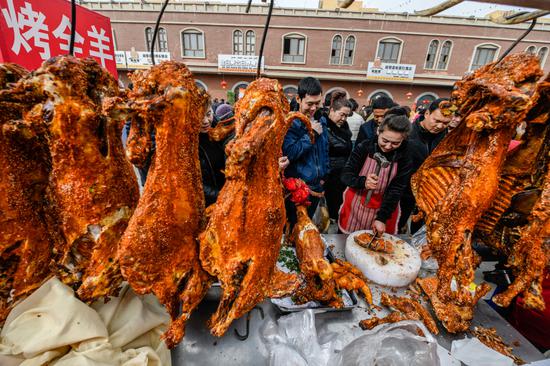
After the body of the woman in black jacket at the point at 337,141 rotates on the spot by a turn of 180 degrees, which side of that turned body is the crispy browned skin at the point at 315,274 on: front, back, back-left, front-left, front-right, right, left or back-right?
back-left

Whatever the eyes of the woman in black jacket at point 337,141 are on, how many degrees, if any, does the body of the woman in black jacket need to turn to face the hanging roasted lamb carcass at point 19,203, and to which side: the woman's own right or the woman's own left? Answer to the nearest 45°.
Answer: approximately 90° to the woman's own right

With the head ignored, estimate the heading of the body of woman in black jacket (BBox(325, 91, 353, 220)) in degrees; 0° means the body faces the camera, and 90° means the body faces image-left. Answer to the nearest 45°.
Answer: approximately 315°

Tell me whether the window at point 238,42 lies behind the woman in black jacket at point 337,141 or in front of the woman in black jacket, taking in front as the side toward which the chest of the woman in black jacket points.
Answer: behind

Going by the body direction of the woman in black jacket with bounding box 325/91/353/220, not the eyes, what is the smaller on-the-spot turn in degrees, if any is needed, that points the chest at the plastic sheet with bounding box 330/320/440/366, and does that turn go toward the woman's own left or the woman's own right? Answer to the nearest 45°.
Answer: approximately 45° to the woman's own right

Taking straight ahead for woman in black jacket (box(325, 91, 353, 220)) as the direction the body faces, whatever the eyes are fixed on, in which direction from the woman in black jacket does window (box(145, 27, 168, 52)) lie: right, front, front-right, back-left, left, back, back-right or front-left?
back

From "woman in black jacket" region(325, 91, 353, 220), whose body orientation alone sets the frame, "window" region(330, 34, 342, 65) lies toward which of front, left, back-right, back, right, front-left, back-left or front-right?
back-left

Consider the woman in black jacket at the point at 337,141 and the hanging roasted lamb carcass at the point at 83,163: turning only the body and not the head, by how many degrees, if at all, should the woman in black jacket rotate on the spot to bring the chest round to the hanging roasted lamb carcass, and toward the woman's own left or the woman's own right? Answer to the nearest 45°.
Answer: approximately 45° to the woman's own right

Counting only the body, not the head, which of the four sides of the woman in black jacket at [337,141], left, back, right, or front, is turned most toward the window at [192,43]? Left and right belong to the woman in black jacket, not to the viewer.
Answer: back

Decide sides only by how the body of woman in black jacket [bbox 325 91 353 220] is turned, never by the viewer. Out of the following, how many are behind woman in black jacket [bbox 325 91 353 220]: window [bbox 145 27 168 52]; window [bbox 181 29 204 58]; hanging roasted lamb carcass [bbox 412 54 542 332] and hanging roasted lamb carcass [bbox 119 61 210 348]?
2

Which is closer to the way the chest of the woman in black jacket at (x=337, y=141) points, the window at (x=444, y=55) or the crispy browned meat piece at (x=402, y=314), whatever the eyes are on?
the crispy browned meat piece

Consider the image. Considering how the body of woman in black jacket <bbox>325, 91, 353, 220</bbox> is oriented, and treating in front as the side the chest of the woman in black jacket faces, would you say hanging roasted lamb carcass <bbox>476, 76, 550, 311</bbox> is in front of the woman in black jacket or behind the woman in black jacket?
in front
